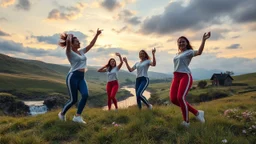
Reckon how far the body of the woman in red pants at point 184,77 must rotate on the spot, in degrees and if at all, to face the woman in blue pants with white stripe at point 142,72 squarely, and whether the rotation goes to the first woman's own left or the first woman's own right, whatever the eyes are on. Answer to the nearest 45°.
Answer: approximately 90° to the first woman's own right

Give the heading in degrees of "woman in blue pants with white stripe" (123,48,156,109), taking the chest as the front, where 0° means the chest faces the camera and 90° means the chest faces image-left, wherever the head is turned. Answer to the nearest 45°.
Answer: approximately 45°

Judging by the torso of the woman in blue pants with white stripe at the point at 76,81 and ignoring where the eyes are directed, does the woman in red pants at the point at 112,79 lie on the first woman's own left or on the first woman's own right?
on the first woman's own left

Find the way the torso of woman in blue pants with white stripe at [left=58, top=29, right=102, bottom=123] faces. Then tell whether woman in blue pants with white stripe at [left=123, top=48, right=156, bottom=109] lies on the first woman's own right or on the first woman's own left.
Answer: on the first woman's own left

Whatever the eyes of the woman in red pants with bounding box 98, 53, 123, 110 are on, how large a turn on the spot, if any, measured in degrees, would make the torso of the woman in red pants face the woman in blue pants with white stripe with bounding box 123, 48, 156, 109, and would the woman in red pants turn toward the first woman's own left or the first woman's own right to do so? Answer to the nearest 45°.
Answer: approximately 45° to the first woman's own left

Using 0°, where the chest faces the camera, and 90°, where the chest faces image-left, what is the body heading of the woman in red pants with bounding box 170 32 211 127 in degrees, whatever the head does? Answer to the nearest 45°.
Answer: approximately 45°

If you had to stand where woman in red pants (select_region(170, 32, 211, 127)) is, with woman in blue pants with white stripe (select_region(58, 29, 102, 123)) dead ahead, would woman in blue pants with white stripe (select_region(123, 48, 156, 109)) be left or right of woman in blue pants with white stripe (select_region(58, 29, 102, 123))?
right

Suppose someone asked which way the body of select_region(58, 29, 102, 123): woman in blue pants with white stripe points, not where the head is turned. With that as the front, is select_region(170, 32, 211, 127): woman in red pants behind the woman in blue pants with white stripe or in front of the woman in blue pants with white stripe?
in front

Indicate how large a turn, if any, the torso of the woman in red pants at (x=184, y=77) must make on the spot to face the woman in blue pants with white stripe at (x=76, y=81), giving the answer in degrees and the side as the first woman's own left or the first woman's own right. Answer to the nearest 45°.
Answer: approximately 45° to the first woman's own right
